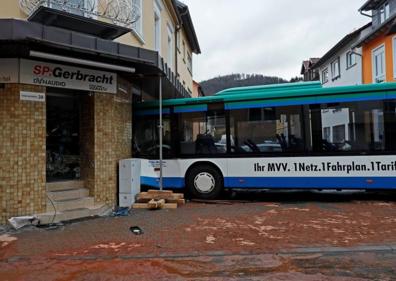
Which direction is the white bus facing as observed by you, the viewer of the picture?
facing to the left of the viewer

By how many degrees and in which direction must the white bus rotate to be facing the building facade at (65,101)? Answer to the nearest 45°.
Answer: approximately 45° to its left

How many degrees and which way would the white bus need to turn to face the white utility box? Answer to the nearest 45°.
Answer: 0° — it already faces it

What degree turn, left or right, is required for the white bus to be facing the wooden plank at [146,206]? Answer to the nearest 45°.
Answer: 0° — it already faces it
